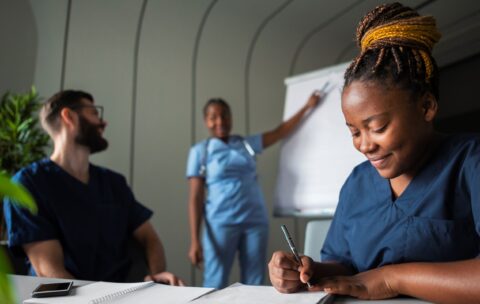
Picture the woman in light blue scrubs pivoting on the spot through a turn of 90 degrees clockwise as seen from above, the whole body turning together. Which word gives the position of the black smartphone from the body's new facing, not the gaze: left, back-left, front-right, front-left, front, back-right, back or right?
left

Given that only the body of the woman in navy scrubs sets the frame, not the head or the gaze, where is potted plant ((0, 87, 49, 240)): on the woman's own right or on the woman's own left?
on the woman's own right

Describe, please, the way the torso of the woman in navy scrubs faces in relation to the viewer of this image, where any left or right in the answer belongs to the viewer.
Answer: facing the viewer and to the left of the viewer

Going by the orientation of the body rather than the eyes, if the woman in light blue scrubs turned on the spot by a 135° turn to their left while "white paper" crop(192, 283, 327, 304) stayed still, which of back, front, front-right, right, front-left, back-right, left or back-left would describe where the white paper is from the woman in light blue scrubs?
back-right

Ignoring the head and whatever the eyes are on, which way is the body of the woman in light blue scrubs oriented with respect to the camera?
toward the camera
